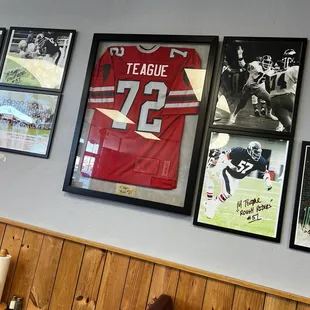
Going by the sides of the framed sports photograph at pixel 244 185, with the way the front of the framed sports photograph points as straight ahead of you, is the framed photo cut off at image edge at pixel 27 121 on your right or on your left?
on your right

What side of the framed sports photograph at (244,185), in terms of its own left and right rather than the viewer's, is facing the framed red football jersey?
right

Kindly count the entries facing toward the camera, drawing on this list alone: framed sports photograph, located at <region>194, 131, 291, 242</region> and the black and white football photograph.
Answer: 2

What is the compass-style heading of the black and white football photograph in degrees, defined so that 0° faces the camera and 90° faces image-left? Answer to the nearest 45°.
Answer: approximately 0°

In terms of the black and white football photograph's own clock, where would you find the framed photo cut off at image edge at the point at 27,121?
The framed photo cut off at image edge is roughly at 3 o'clock from the black and white football photograph.

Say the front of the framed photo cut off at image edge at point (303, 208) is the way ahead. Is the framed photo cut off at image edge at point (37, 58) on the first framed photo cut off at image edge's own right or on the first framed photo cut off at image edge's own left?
on the first framed photo cut off at image edge's own right

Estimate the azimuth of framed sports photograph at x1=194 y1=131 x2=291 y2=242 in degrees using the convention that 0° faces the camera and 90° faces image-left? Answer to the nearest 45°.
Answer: approximately 0°

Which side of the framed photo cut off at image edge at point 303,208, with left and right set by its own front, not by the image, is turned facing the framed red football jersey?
right

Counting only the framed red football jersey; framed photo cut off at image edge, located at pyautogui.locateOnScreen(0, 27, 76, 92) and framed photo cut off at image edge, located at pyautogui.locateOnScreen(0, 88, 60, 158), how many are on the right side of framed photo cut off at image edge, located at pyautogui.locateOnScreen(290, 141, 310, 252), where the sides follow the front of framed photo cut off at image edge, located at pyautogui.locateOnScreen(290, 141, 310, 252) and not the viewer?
3

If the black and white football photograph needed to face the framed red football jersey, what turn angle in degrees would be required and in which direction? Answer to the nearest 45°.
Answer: approximately 90° to its right
